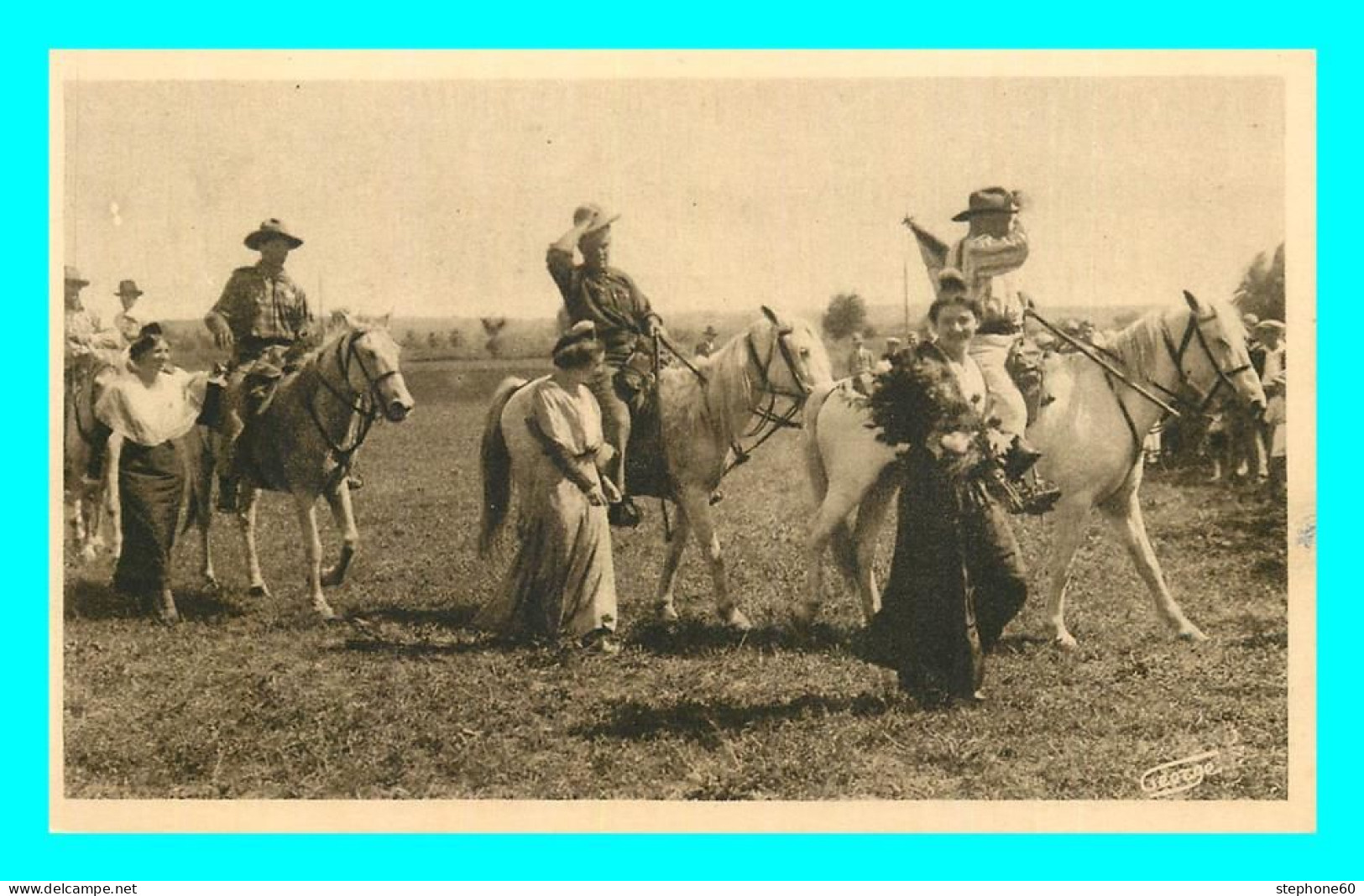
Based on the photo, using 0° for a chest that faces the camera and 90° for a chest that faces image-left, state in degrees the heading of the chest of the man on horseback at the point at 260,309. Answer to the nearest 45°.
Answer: approximately 315°

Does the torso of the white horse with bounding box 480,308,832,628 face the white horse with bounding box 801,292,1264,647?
yes

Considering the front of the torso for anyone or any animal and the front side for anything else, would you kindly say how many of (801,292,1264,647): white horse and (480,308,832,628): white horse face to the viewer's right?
2

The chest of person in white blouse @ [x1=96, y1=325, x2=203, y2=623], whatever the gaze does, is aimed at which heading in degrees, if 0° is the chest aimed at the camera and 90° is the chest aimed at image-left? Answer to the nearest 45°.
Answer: approximately 315°

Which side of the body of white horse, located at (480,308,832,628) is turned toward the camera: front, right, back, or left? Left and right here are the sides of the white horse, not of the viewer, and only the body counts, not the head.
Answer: right

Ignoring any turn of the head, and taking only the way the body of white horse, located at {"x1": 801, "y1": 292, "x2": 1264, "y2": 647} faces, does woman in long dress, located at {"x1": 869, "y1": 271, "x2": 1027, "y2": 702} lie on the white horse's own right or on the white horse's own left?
on the white horse's own right

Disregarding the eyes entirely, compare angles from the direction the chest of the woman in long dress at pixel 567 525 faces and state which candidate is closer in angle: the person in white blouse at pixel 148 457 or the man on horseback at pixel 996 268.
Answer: the man on horseback

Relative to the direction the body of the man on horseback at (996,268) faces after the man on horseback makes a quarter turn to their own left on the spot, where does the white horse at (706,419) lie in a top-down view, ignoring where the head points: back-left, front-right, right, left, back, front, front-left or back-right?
back-left

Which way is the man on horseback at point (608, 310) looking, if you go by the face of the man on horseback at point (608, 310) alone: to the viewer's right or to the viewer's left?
to the viewer's right

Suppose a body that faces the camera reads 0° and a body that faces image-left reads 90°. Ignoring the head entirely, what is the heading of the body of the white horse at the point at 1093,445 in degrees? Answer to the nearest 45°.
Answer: approximately 270°

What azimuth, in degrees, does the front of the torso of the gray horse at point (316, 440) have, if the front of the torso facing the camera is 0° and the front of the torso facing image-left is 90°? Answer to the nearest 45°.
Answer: approximately 315°
